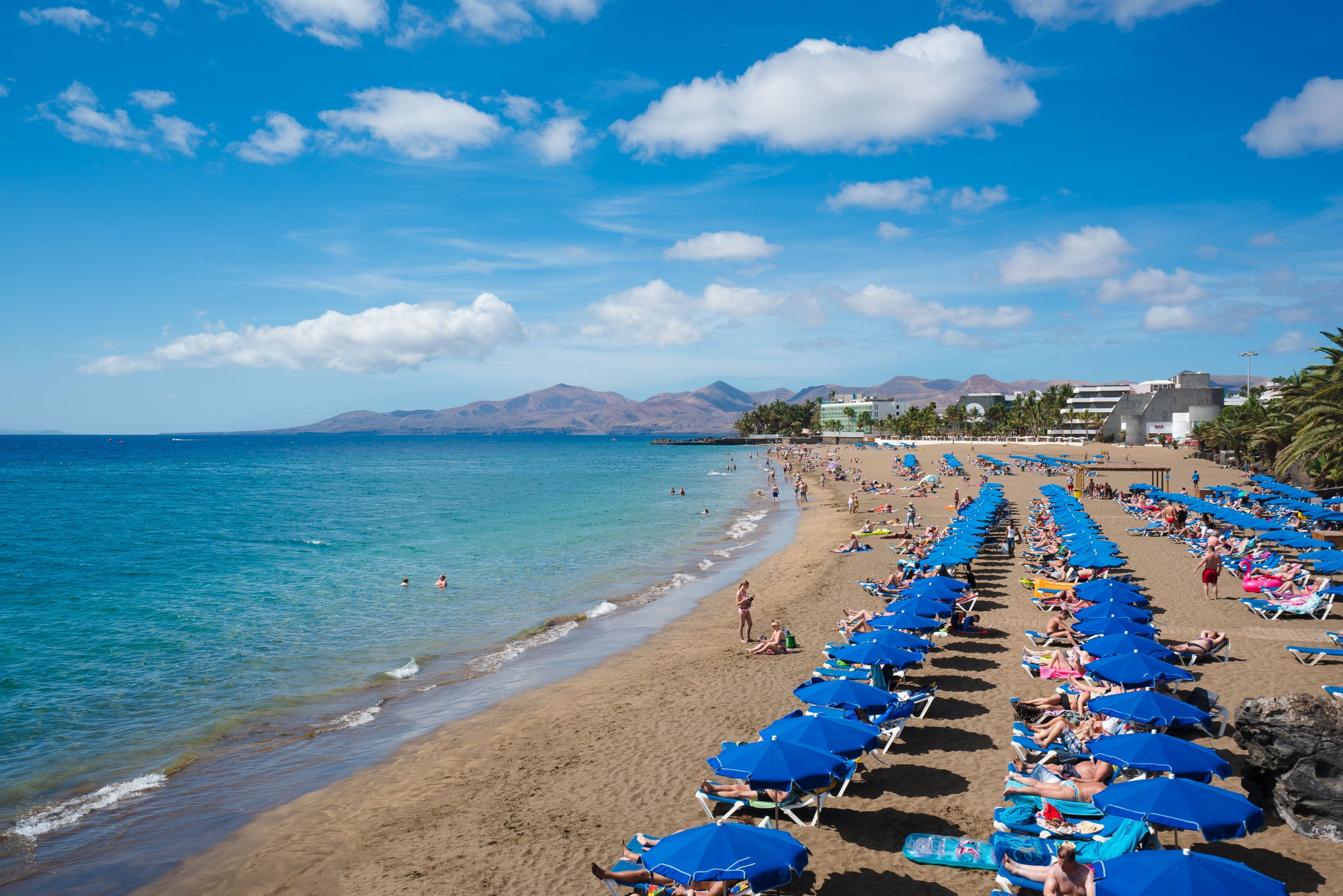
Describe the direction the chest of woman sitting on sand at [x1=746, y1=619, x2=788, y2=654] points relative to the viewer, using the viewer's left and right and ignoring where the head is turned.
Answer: facing to the left of the viewer

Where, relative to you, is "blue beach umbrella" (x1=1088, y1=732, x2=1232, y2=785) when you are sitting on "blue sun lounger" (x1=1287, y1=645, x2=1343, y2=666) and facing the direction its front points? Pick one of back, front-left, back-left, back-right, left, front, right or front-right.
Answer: left

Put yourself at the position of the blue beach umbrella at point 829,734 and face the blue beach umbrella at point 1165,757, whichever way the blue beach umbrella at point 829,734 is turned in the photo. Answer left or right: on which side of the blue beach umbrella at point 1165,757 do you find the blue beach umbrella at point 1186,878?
right

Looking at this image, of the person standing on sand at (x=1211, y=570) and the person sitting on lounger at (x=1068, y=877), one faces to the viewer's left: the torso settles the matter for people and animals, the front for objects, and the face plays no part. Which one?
the person sitting on lounger

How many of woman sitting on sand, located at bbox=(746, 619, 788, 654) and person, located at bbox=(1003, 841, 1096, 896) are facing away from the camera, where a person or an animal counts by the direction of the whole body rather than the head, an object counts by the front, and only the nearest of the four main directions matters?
0

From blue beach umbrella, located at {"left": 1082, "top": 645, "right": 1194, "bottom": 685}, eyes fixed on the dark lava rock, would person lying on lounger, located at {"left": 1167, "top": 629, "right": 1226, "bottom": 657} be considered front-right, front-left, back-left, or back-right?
back-left

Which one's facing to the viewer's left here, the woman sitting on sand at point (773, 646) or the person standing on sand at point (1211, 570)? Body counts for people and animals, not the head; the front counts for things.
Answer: the woman sitting on sand

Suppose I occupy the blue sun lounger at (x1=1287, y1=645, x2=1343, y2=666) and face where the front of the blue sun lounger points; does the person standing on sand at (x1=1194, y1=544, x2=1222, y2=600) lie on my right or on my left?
on my right

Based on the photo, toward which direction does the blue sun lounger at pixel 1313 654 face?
to the viewer's left

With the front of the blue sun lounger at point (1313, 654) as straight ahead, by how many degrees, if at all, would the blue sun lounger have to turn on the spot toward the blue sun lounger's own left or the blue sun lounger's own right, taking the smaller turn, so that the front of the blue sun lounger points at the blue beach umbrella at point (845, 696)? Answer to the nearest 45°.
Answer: approximately 45° to the blue sun lounger's own left
